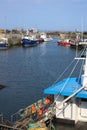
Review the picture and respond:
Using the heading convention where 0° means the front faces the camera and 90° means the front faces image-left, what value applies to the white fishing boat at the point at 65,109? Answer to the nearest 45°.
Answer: approximately 225°
